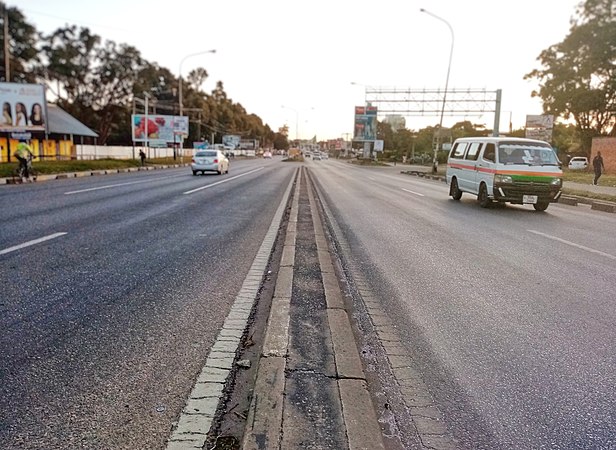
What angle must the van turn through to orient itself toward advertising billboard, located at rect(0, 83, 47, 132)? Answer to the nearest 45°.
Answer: approximately 135° to its right

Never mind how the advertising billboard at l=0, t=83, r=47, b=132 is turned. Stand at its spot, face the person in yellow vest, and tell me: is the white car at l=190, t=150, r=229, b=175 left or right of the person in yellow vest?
left

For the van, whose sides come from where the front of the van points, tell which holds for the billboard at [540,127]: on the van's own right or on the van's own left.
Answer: on the van's own left

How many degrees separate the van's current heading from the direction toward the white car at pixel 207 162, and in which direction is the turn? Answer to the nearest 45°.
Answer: approximately 180°

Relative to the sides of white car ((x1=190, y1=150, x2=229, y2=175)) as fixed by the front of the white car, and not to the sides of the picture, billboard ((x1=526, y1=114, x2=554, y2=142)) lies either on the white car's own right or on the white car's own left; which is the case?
on the white car's own right

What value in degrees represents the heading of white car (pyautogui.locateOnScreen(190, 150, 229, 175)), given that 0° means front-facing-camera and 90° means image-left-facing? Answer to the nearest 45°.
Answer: approximately 225°

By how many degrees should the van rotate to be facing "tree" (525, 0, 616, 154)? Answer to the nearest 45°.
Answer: approximately 135° to its left
